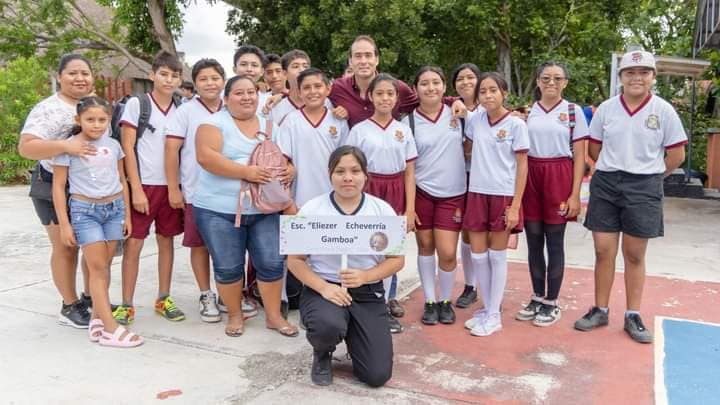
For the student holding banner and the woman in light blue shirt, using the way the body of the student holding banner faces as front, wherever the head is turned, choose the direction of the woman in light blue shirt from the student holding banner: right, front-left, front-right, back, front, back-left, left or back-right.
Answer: back-right

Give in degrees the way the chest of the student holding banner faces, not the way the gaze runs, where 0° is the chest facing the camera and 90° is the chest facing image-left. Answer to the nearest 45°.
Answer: approximately 0°

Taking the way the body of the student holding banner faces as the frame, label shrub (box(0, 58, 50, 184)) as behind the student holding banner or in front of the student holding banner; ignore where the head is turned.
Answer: behind

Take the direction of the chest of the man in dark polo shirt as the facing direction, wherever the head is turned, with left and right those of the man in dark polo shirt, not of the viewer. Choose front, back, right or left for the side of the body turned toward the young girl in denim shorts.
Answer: right

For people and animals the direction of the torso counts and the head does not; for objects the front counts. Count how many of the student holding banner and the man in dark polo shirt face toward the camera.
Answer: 2

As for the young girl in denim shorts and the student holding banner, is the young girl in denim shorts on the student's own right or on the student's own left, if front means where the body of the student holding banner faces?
on the student's own right

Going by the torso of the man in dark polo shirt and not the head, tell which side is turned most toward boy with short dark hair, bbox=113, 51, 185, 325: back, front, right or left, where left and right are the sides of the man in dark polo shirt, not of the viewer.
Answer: right

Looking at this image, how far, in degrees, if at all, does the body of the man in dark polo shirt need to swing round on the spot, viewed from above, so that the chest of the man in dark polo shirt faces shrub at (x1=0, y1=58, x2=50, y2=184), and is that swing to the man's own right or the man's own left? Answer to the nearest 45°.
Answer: approximately 135° to the man's own right

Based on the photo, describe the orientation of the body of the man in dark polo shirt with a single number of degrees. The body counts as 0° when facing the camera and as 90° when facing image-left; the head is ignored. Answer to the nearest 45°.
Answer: approximately 0°
